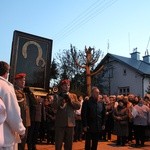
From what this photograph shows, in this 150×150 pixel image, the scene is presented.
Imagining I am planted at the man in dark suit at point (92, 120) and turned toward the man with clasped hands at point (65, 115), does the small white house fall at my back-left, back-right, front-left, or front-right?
back-right

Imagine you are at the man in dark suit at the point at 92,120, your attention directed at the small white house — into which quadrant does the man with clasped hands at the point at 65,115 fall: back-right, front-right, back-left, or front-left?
back-left

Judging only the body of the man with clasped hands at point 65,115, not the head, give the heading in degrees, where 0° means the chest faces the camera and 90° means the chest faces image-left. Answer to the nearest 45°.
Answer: approximately 0°

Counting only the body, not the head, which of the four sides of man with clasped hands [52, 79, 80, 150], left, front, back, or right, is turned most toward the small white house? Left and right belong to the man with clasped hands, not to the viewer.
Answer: back

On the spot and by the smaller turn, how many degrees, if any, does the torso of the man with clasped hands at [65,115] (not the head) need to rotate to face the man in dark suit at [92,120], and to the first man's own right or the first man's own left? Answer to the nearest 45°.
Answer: approximately 135° to the first man's own left
